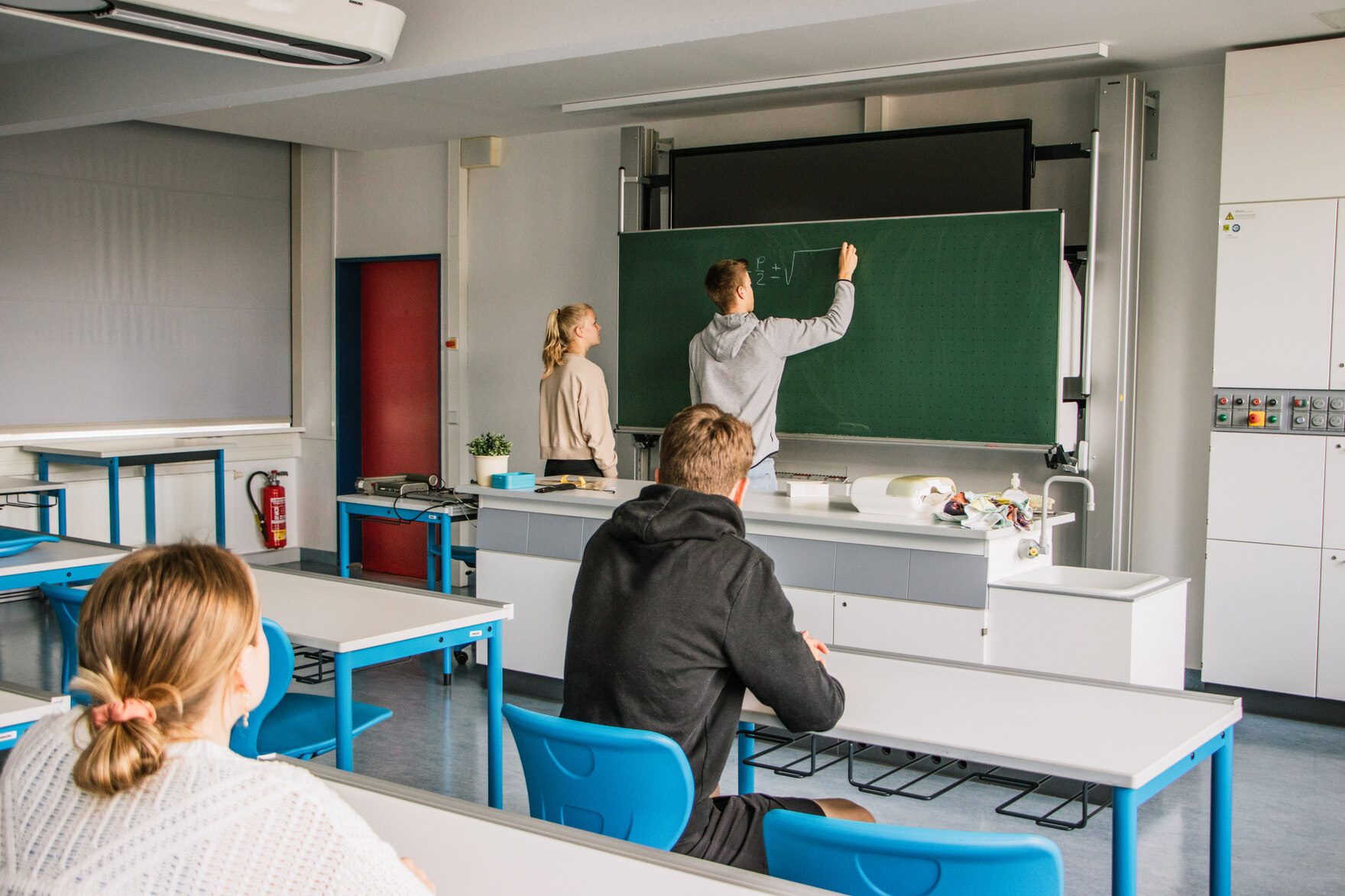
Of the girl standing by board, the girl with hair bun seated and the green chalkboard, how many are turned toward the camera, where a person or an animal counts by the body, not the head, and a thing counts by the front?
1

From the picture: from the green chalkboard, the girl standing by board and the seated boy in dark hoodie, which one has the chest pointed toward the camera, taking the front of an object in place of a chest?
the green chalkboard

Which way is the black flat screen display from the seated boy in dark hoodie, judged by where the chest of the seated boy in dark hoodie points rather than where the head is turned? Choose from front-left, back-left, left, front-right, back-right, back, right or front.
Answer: front-left

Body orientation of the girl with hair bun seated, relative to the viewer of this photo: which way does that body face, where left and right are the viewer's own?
facing away from the viewer and to the right of the viewer

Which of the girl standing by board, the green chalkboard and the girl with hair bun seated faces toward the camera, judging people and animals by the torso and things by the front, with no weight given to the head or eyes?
the green chalkboard

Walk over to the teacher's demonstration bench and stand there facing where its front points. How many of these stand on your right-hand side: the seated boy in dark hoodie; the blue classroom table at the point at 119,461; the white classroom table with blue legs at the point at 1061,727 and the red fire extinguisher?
2

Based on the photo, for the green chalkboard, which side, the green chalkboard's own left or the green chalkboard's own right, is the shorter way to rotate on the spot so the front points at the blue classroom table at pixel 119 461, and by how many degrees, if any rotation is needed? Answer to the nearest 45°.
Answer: approximately 90° to the green chalkboard's own right

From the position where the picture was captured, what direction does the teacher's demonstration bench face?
facing the viewer and to the left of the viewer

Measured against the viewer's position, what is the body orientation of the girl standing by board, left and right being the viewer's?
facing away from the viewer and to the right of the viewer

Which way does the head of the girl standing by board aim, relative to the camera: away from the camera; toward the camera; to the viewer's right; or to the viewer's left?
to the viewer's right

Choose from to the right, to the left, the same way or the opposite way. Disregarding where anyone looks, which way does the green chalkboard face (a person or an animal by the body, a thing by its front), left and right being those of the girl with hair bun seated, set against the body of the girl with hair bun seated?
the opposite way

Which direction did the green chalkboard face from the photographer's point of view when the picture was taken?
facing the viewer

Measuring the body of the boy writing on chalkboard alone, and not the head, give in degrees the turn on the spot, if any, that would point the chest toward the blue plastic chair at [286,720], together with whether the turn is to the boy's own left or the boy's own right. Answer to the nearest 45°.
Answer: approximately 180°

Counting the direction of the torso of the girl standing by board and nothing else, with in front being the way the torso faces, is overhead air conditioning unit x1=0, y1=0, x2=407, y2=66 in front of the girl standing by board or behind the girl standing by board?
behind

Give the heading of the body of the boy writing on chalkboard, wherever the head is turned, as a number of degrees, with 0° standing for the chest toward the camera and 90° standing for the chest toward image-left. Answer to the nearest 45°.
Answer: approximately 225°

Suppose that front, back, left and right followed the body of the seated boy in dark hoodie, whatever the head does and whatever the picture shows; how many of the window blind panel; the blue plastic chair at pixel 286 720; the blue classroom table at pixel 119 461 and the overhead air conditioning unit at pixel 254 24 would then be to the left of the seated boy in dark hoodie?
4

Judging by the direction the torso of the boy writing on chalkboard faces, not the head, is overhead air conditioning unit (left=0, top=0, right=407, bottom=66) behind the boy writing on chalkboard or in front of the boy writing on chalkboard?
behind

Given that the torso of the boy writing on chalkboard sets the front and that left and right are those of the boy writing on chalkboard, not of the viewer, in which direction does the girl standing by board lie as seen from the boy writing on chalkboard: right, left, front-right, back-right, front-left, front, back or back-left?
back-left

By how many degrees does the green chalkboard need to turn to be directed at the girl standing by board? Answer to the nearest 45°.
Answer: approximately 90° to its right

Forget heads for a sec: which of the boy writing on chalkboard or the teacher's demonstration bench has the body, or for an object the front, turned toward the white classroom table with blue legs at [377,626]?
the teacher's demonstration bench
